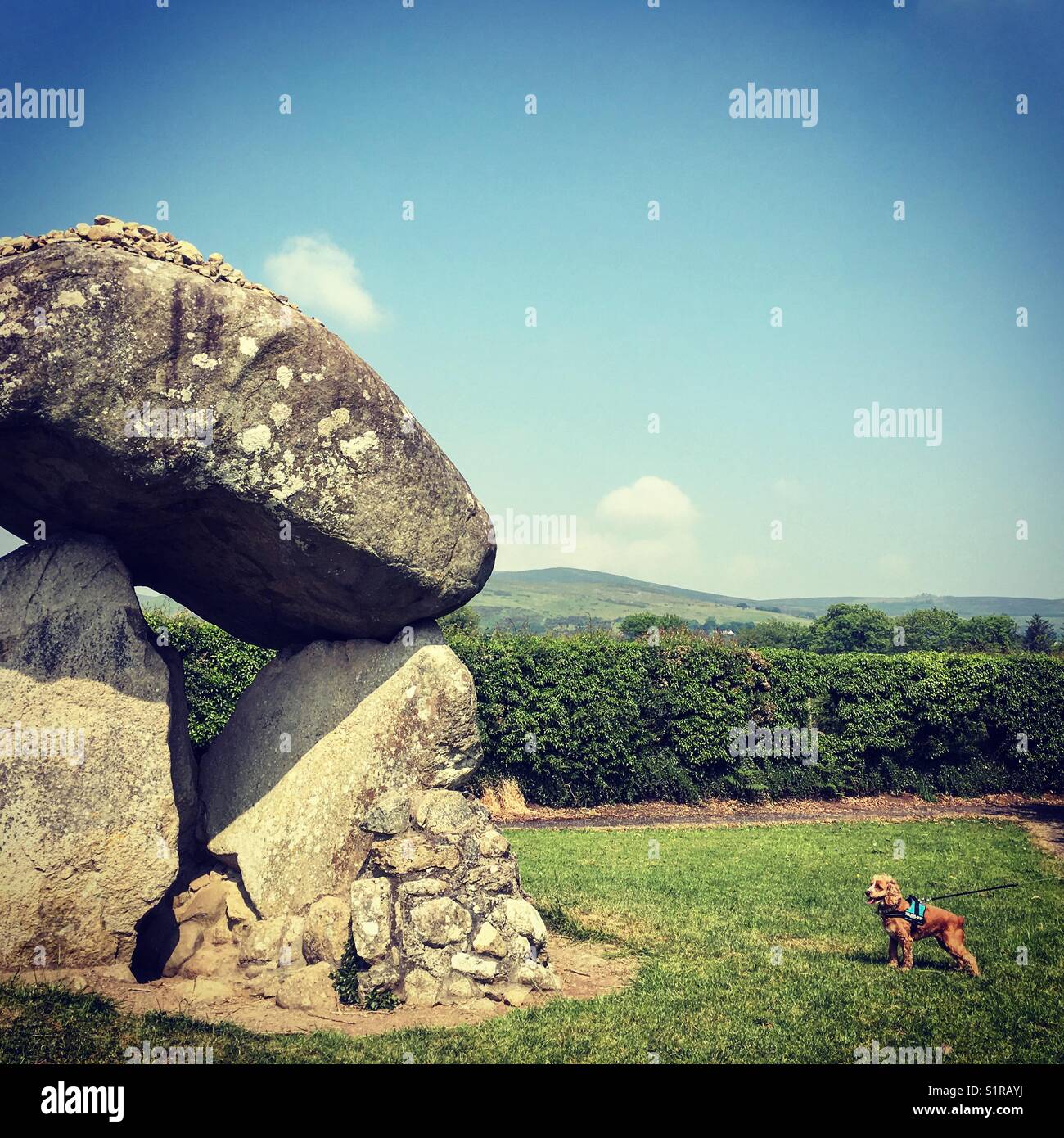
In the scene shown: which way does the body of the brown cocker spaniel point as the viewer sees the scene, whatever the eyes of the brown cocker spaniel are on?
to the viewer's left
